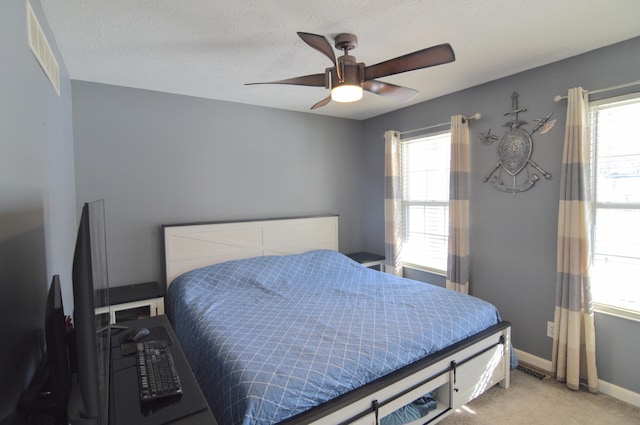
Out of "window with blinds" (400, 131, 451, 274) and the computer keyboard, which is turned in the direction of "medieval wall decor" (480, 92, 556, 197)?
the computer keyboard

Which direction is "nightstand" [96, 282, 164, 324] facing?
toward the camera

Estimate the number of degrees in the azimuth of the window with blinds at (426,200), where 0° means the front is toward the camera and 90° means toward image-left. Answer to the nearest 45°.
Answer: approximately 45°

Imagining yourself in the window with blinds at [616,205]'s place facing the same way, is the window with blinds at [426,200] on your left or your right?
on your right

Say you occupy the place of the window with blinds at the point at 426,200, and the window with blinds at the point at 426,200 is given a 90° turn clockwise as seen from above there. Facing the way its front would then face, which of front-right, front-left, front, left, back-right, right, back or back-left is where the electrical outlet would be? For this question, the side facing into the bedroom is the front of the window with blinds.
back

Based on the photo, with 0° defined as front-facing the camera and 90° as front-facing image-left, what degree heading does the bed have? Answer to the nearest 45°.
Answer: approximately 315°

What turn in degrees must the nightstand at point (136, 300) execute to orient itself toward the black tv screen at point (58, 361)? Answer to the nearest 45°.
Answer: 0° — it already faces it

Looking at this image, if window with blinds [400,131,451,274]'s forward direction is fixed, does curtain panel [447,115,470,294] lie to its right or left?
on its left

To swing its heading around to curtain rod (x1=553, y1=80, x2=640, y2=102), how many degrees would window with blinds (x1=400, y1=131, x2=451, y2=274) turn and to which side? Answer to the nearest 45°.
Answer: approximately 90° to its left

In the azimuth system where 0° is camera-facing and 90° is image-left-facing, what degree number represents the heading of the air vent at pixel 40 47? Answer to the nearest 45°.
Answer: approximately 270°

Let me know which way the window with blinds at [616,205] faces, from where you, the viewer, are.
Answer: facing the viewer and to the left of the viewer

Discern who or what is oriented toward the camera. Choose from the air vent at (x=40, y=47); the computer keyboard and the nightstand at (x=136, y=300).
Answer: the nightstand

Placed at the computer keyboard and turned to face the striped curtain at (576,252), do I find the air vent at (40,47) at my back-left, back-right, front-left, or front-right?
back-left

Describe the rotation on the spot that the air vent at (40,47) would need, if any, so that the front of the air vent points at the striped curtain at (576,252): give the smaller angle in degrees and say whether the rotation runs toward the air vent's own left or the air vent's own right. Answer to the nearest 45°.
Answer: approximately 45° to the air vent's own right

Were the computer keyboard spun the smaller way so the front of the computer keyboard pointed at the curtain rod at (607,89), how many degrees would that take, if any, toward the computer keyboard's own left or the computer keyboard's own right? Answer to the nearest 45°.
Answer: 0° — it already faces it

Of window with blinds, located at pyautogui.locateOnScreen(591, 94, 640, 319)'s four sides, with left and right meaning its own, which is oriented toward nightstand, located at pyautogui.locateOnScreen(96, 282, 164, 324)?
front

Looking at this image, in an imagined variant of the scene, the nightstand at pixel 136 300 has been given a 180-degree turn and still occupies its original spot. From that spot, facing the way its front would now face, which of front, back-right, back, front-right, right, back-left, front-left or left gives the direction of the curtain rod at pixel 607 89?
back-right

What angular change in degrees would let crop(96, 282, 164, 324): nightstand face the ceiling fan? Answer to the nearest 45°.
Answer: approximately 45° to its left

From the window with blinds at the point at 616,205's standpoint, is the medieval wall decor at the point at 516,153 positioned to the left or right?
on its right
